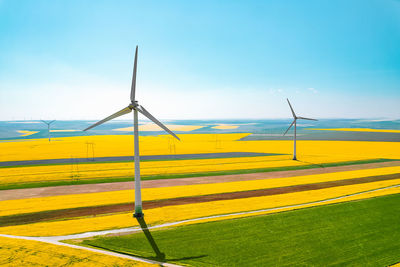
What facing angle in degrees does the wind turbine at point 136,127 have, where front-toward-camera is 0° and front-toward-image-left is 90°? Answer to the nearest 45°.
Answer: approximately 45°
